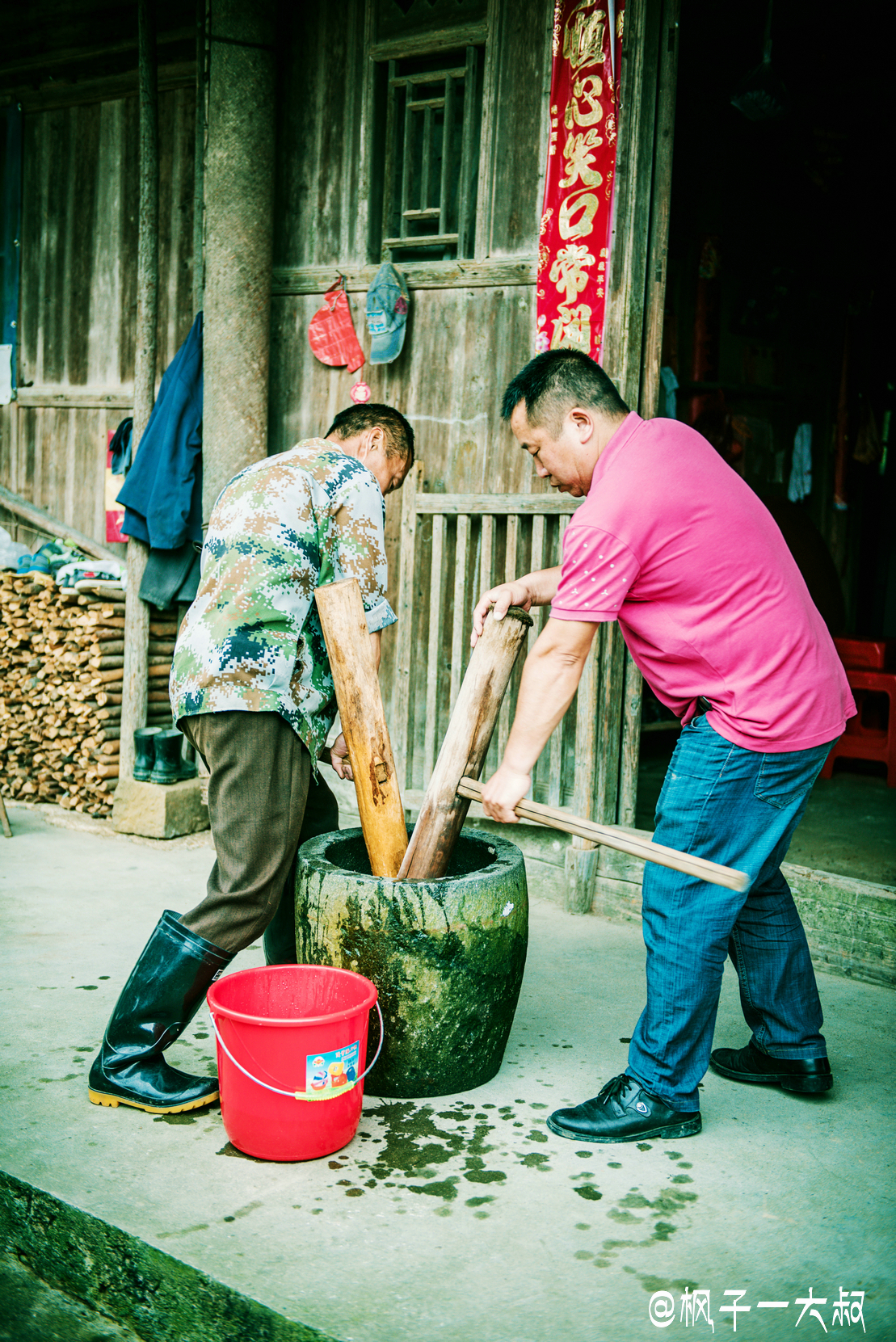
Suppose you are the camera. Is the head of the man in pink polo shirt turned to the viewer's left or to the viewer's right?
to the viewer's left

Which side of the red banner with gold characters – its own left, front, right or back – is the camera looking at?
front

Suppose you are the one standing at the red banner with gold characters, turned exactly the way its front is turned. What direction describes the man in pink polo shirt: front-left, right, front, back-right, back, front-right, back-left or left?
front

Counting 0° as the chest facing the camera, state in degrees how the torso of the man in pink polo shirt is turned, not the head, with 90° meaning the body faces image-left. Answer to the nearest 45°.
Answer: approximately 90°

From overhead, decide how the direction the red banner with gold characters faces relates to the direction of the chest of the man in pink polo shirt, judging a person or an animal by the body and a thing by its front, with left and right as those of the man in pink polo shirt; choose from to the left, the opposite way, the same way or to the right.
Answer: to the left

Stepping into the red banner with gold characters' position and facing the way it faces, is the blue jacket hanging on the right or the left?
on its right

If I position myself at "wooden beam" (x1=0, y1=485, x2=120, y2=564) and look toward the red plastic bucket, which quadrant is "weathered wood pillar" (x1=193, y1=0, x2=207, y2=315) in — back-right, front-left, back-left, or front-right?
front-left

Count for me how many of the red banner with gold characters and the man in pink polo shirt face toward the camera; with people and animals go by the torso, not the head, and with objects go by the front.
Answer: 1

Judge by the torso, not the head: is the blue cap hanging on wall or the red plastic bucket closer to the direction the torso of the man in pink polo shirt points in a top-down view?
the red plastic bucket
